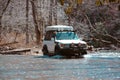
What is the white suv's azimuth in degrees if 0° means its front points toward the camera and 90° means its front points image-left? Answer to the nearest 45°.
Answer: approximately 315°
